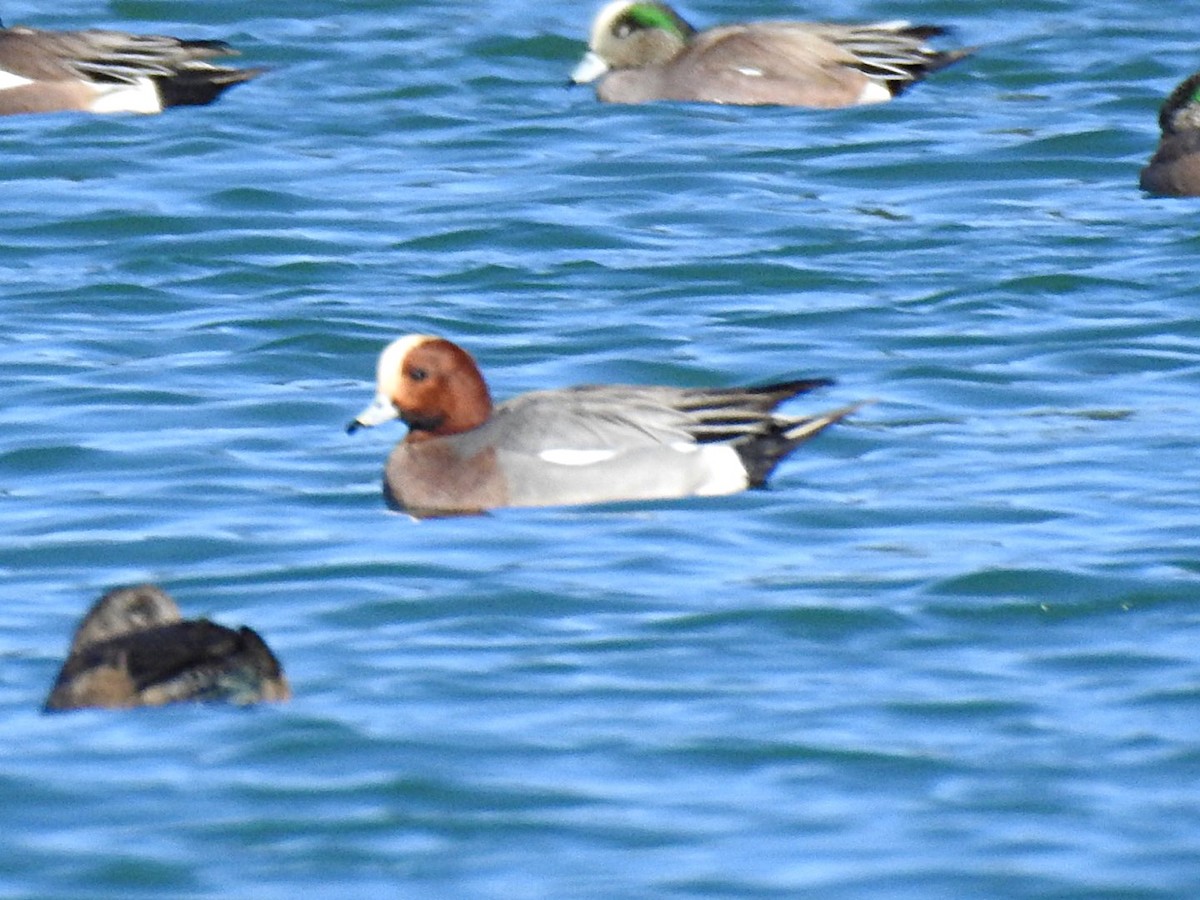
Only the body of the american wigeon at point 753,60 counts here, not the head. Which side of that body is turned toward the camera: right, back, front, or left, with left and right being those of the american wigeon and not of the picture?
left

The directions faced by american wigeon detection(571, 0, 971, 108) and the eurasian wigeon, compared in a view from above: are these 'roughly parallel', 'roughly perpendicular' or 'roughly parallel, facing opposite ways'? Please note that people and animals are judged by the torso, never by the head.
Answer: roughly parallel

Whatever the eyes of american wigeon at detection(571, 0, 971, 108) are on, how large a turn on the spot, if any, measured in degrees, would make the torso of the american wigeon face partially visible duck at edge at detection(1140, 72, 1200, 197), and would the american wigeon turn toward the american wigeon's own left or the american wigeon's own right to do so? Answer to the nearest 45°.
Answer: approximately 135° to the american wigeon's own left

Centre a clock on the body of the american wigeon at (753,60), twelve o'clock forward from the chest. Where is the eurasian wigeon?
The eurasian wigeon is roughly at 9 o'clock from the american wigeon.

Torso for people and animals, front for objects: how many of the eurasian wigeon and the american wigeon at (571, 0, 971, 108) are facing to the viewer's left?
2

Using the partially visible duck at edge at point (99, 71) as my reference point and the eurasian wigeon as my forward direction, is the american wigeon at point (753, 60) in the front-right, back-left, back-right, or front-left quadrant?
front-left

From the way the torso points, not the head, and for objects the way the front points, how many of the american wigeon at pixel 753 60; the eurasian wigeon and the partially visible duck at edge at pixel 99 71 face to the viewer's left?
3

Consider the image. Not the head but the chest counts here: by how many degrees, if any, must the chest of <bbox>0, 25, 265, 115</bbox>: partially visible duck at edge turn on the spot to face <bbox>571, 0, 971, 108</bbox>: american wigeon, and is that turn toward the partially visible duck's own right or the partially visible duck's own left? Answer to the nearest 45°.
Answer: approximately 180°

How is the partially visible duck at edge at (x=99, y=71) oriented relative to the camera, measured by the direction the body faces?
to the viewer's left

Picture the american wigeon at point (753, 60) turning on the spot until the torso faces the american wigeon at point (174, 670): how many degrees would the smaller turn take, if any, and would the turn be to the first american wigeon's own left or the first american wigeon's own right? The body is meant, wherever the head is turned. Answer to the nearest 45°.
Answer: approximately 90° to the first american wigeon's own left

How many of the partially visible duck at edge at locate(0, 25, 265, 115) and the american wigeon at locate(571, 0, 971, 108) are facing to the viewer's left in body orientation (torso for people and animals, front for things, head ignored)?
2

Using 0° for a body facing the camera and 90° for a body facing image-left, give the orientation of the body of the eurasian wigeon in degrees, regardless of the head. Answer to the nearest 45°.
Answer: approximately 90°

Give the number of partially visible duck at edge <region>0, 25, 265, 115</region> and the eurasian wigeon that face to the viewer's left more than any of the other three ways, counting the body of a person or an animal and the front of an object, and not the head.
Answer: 2
